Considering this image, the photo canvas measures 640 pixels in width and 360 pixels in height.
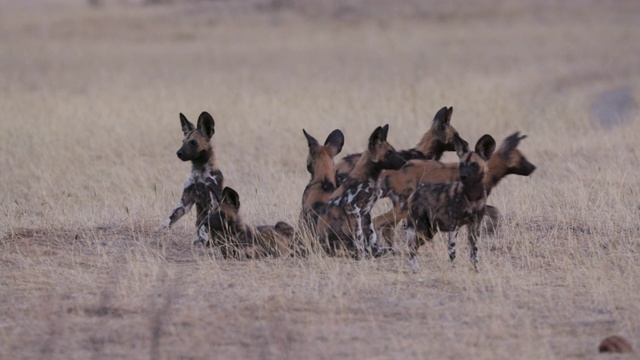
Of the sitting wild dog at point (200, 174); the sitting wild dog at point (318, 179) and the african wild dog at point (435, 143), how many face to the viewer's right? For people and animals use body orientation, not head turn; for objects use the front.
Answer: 1

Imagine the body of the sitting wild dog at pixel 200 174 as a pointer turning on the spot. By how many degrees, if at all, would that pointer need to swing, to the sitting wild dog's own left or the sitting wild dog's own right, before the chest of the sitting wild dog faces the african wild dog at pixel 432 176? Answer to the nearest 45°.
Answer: approximately 135° to the sitting wild dog's own left

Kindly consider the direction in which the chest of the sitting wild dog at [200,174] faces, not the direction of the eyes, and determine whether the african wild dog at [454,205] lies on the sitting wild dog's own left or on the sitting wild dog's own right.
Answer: on the sitting wild dog's own left

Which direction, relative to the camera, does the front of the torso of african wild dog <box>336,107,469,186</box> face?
to the viewer's right

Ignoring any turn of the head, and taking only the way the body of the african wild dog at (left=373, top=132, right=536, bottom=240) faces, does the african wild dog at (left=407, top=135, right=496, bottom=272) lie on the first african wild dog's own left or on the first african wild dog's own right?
on the first african wild dog's own right

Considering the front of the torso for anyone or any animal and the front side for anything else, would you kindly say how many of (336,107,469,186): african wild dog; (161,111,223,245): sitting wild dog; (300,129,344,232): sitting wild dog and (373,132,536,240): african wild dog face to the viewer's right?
2

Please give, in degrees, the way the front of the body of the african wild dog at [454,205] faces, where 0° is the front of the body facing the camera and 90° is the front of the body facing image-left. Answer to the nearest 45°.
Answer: approximately 315°

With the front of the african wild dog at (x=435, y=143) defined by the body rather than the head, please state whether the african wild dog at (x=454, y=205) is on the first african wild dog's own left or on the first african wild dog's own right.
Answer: on the first african wild dog's own right

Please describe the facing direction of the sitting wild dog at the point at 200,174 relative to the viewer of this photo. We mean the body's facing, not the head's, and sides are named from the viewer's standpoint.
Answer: facing the viewer and to the left of the viewer

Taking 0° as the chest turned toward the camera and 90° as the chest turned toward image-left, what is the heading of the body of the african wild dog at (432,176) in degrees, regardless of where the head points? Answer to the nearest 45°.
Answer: approximately 270°

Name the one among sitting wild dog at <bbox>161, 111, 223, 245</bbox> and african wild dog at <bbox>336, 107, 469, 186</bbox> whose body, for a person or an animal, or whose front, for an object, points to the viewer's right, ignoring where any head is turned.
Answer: the african wild dog

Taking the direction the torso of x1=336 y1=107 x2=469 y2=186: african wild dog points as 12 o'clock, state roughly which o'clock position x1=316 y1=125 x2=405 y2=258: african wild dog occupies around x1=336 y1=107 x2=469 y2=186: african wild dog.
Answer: x1=316 y1=125 x2=405 y2=258: african wild dog is roughly at 4 o'clock from x1=336 y1=107 x2=469 y2=186: african wild dog.
